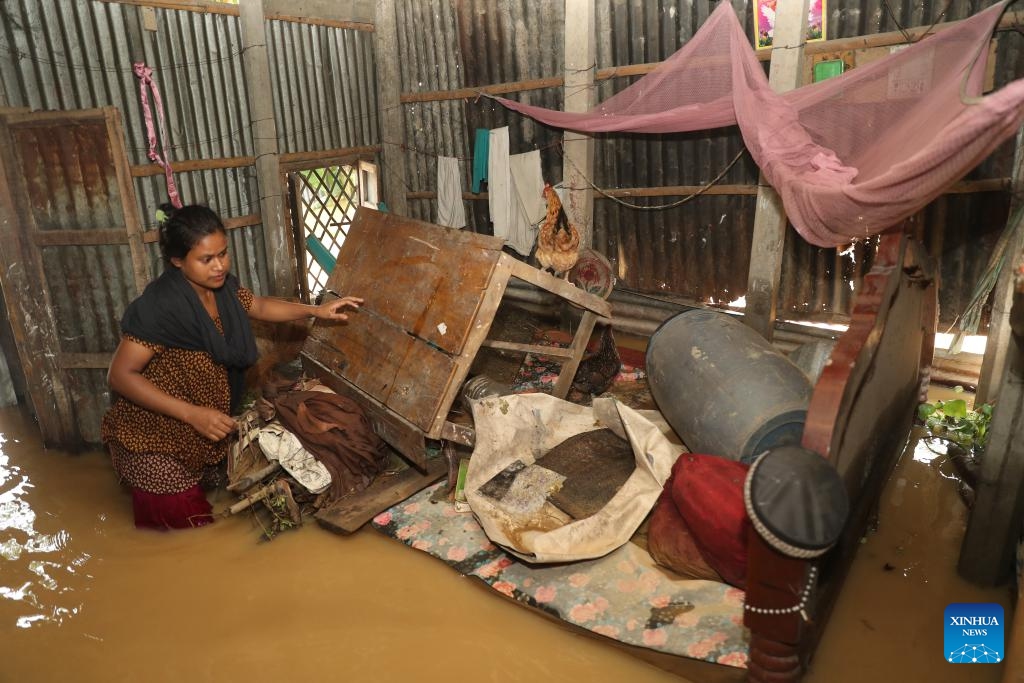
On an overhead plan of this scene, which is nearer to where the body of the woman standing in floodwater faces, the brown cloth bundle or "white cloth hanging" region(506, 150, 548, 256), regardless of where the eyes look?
the brown cloth bundle

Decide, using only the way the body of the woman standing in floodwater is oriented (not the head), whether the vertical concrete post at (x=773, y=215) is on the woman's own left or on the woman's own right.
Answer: on the woman's own left

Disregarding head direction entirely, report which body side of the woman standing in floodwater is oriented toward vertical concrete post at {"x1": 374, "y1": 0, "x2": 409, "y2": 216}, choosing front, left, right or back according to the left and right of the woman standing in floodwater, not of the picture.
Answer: left

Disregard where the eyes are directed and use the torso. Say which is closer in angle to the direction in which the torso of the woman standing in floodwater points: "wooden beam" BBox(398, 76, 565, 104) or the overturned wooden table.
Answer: the overturned wooden table

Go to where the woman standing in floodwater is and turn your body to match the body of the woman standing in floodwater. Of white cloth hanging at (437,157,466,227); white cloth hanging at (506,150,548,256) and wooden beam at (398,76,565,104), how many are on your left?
3

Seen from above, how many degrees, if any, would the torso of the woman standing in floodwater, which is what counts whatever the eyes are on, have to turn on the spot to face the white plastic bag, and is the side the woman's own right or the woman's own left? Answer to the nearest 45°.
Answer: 0° — they already face it

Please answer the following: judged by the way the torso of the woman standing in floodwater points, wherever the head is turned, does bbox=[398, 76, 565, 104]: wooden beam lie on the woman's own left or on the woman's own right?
on the woman's own left

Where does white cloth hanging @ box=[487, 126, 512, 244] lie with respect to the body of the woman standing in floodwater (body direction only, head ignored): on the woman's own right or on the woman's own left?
on the woman's own left

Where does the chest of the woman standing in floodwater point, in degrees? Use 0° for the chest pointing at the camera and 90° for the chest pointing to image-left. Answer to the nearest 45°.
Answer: approximately 315°

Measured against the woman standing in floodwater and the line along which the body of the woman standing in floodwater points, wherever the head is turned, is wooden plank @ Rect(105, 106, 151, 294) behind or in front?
behind

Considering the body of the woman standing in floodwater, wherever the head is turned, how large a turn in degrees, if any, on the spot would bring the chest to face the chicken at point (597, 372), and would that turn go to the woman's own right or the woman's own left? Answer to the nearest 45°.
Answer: approximately 45° to the woman's own left
